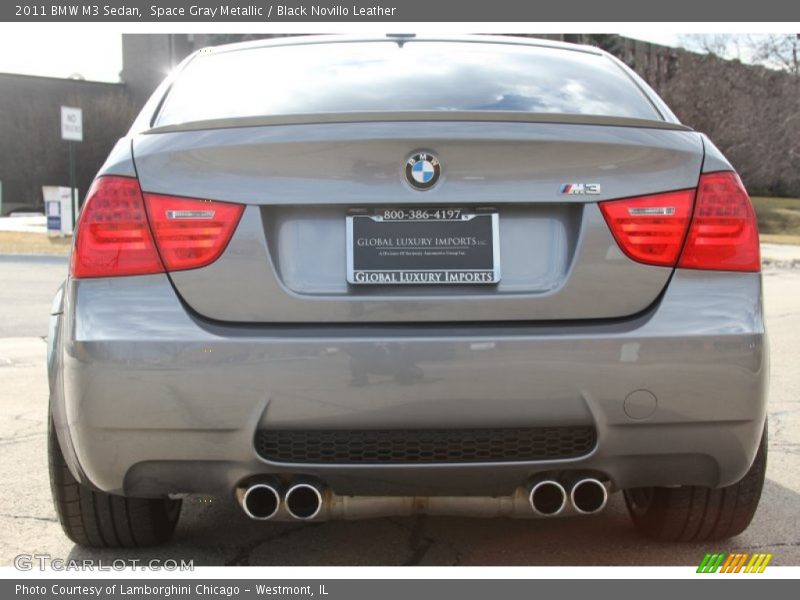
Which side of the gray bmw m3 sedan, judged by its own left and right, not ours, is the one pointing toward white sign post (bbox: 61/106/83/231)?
front

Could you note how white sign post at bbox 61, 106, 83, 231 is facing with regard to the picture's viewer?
facing the viewer

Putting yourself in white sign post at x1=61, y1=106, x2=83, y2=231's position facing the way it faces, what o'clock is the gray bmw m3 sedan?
The gray bmw m3 sedan is roughly at 12 o'clock from the white sign post.

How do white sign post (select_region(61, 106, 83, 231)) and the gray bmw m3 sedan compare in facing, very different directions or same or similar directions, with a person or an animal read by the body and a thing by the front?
very different directions

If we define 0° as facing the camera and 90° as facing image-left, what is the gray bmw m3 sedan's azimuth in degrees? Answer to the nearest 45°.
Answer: approximately 180°

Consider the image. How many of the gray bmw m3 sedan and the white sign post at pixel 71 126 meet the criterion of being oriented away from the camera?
1

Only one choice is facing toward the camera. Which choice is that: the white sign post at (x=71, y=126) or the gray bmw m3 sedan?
the white sign post
